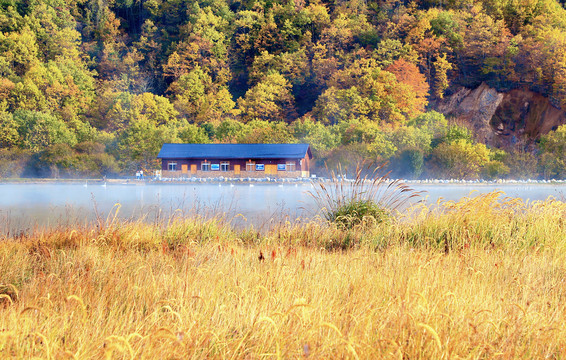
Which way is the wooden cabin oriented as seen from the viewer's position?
toward the camera
